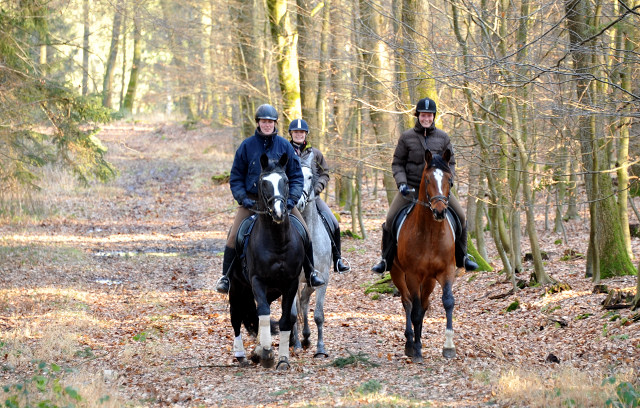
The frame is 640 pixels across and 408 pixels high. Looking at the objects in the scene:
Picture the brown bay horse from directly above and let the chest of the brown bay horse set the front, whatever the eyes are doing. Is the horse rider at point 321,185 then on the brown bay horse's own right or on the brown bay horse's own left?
on the brown bay horse's own right

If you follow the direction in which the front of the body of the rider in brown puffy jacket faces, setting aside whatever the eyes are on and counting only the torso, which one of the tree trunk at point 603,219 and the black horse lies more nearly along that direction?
the black horse

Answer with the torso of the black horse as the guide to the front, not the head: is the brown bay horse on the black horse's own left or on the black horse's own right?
on the black horse's own left

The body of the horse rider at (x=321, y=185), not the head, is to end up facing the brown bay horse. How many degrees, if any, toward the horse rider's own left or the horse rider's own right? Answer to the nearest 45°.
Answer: approximately 45° to the horse rider's own left

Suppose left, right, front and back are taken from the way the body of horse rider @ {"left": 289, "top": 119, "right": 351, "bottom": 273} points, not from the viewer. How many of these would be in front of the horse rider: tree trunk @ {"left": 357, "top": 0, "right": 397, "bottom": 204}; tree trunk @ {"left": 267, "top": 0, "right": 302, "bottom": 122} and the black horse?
1

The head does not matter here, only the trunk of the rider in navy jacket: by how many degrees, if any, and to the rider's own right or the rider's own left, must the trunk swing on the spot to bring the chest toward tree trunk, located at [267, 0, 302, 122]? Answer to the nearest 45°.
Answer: approximately 180°

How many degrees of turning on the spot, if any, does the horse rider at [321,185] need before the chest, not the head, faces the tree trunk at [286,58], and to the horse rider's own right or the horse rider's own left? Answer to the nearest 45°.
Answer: approximately 180°

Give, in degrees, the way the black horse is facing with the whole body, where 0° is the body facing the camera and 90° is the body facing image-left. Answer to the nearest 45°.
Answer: approximately 0°
